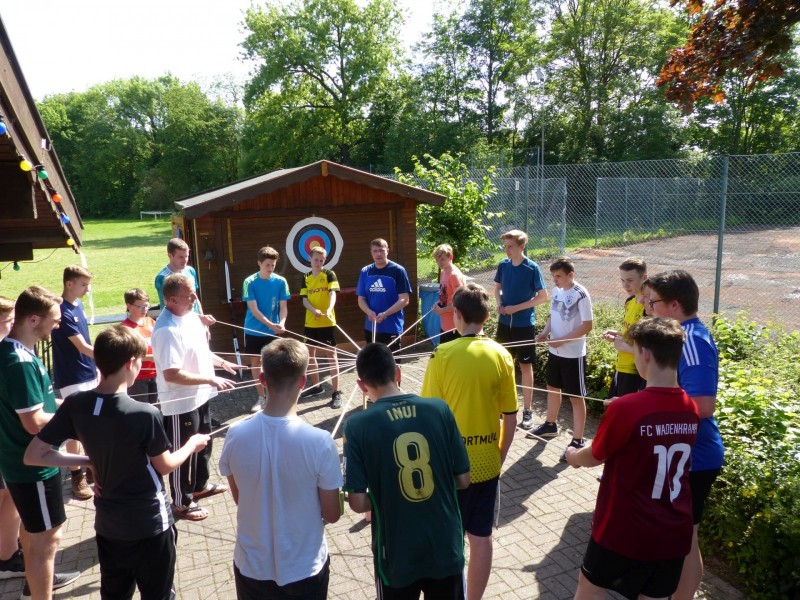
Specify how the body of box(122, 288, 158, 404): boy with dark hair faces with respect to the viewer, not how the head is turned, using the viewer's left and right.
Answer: facing the viewer and to the right of the viewer

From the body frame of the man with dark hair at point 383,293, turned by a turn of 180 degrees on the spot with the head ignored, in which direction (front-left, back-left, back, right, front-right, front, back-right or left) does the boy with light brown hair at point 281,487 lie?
back

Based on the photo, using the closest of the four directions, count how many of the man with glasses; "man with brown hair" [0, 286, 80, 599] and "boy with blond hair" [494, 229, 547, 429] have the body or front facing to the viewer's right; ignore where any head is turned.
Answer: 1

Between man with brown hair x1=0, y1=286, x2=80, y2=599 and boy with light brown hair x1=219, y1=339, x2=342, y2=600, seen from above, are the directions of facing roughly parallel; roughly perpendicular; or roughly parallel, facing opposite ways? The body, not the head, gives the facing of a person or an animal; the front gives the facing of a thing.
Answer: roughly perpendicular

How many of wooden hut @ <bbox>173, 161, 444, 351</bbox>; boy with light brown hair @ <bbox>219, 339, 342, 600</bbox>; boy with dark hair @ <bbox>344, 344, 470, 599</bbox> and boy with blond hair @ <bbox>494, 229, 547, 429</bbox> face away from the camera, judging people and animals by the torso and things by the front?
2

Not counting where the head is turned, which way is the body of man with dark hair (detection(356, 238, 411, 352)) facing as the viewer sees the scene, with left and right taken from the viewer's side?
facing the viewer

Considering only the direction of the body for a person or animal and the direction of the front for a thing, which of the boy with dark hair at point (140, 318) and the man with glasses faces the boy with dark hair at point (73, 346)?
the man with glasses

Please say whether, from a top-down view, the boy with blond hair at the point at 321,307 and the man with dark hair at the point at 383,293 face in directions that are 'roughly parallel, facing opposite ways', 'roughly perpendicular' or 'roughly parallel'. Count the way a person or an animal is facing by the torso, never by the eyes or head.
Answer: roughly parallel

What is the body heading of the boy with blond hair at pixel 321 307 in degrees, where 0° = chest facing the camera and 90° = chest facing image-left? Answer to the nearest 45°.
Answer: approximately 0°

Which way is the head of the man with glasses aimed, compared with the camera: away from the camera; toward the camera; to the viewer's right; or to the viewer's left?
to the viewer's left

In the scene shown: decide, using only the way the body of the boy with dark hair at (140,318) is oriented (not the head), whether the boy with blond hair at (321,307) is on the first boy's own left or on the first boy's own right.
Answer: on the first boy's own left

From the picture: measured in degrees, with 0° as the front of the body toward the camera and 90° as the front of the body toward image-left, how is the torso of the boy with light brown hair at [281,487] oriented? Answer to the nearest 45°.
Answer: approximately 180°

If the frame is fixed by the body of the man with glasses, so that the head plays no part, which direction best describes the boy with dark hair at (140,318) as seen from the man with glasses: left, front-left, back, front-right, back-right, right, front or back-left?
front

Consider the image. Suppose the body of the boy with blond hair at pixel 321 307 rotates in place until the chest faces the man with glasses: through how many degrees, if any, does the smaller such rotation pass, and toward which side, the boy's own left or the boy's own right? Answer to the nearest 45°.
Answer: approximately 45° to the boy's own left

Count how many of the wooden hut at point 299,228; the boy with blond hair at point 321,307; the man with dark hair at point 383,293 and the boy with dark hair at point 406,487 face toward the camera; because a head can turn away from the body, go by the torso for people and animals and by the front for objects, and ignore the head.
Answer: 3

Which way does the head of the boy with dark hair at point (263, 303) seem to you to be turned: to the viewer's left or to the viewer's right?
to the viewer's right

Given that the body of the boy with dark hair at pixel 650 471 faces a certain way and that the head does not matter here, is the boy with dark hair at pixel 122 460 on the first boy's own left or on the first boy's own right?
on the first boy's own left

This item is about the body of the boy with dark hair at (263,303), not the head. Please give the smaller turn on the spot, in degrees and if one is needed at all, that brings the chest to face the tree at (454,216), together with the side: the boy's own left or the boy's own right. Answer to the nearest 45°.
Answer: approximately 90° to the boy's own left
